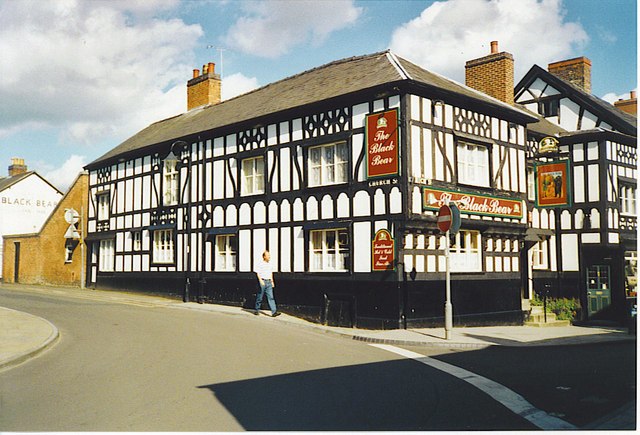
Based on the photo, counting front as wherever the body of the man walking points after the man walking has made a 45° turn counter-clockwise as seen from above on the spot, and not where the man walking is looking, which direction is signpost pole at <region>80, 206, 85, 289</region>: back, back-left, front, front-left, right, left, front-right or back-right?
back-left

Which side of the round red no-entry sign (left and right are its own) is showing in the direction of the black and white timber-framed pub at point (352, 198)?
right

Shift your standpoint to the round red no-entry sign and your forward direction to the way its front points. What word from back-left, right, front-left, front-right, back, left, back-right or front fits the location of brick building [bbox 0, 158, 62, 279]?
right

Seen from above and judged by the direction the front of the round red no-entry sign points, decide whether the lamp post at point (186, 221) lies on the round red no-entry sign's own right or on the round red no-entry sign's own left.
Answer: on the round red no-entry sign's own right

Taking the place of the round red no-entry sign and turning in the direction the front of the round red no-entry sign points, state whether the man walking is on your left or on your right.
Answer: on your right

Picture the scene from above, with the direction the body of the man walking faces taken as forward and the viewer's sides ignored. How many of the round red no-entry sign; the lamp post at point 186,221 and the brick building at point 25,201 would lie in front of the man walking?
1

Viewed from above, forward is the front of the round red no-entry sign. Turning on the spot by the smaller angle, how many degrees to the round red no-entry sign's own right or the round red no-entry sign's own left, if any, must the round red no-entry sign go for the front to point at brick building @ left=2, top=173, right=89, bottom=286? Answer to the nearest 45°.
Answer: approximately 90° to the round red no-entry sign's own right

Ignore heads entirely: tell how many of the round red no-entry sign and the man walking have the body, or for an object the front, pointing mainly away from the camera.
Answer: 0

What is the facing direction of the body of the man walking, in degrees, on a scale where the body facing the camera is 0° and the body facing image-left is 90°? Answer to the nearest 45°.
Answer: approximately 315°
